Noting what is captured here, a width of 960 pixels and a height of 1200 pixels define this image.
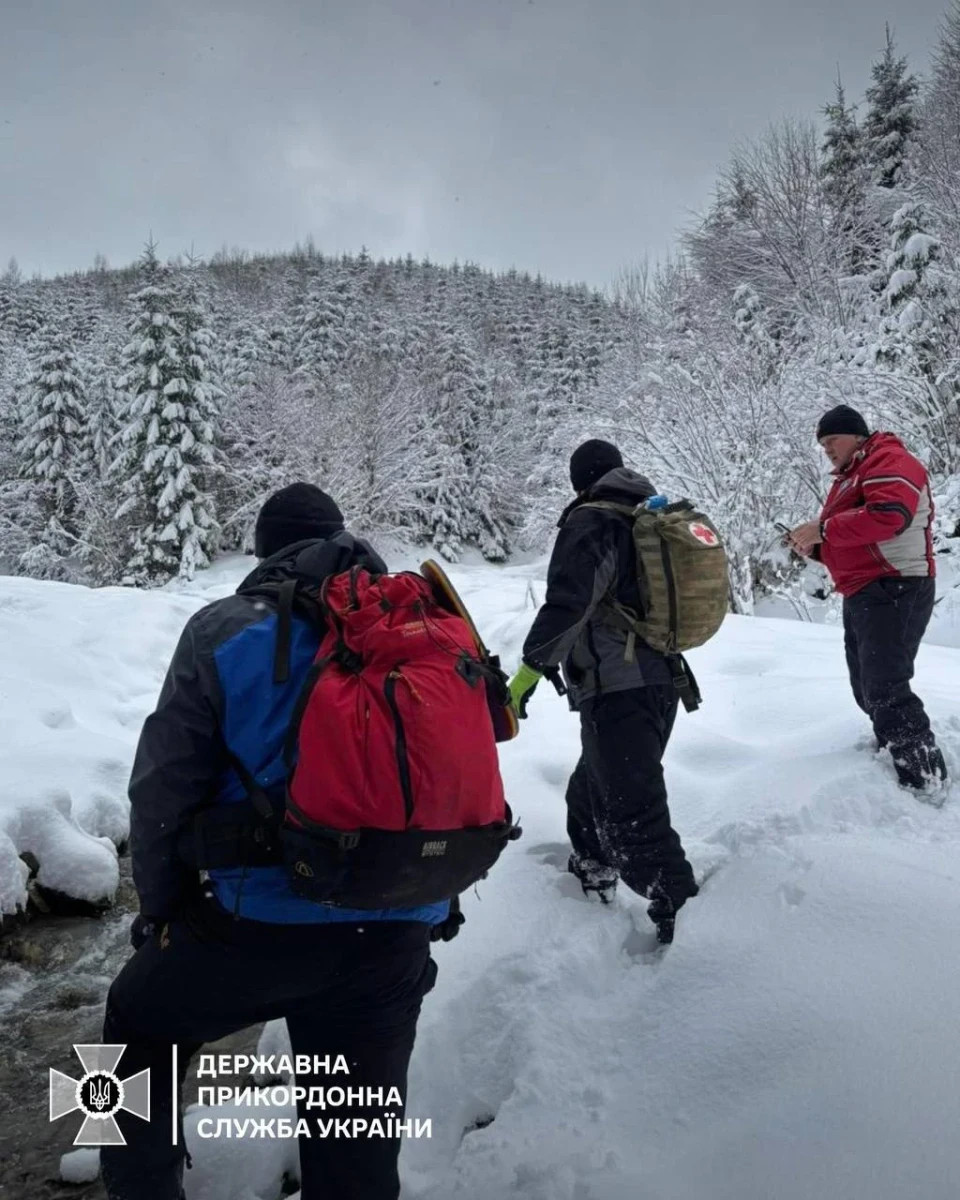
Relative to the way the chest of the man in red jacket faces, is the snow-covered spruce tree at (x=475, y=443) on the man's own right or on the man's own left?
on the man's own right

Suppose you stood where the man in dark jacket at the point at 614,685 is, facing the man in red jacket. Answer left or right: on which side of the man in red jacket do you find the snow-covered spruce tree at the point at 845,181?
left

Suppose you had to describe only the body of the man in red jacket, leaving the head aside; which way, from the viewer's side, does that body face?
to the viewer's left

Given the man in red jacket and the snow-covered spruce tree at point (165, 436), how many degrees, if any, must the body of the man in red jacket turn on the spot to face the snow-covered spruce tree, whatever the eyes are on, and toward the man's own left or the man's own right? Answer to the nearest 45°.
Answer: approximately 45° to the man's own right

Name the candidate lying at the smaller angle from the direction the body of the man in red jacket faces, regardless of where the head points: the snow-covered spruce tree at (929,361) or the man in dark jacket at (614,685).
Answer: the man in dark jacket

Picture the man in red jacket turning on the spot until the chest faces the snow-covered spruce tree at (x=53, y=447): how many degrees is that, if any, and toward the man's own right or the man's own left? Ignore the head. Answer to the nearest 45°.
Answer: approximately 45° to the man's own right

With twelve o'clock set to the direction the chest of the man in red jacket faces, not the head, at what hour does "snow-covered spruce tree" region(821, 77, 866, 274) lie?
The snow-covered spruce tree is roughly at 3 o'clock from the man in red jacket.

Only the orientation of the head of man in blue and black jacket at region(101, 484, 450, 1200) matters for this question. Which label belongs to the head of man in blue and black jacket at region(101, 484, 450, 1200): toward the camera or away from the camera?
away from the camera

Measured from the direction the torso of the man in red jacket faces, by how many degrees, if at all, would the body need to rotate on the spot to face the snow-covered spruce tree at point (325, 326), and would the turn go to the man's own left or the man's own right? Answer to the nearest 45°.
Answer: approximately 45° to the man's own right

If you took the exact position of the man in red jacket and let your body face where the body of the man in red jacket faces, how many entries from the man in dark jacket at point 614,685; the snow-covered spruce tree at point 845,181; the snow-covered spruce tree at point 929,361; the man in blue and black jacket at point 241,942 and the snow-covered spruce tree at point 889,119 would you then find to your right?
3

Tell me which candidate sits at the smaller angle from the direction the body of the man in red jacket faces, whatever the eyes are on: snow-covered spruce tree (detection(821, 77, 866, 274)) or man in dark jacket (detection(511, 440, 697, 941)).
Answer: the man in dark jacket

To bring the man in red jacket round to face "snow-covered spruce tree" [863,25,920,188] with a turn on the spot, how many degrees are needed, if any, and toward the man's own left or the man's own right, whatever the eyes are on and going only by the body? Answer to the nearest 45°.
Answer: approximately 90° to the man's own right

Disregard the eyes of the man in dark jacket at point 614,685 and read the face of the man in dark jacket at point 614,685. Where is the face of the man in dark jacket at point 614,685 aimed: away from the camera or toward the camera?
away from the camera
